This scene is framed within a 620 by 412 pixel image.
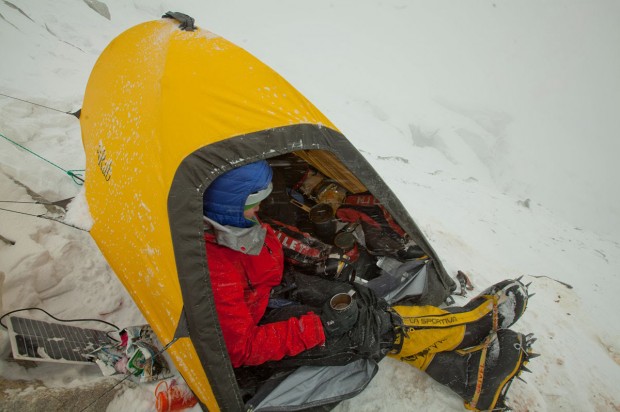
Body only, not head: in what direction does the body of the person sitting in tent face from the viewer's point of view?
to the viewer's right

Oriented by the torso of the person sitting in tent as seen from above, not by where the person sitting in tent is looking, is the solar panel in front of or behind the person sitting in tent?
behind
